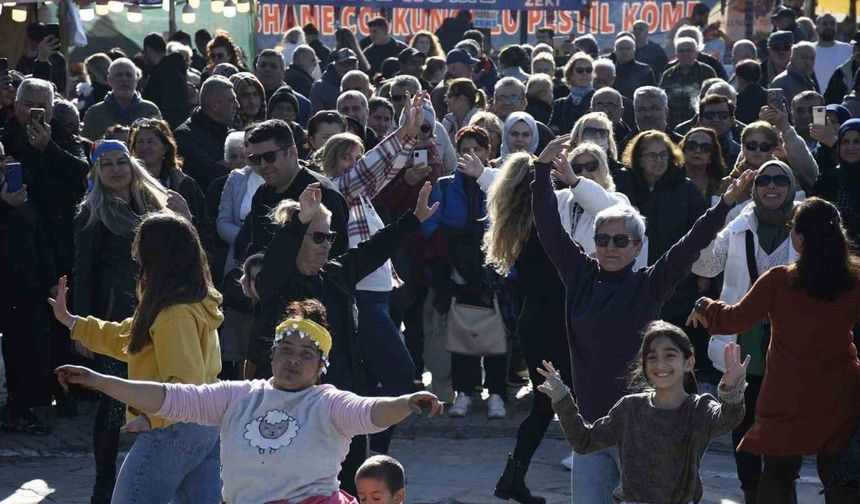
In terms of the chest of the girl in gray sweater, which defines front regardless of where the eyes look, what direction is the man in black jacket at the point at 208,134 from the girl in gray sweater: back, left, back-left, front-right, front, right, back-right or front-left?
back-right

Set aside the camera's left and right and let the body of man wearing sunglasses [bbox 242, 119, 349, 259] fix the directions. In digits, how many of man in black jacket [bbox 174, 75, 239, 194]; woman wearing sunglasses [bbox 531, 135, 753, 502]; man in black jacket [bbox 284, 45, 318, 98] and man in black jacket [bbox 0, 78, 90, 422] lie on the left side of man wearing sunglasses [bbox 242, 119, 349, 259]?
1

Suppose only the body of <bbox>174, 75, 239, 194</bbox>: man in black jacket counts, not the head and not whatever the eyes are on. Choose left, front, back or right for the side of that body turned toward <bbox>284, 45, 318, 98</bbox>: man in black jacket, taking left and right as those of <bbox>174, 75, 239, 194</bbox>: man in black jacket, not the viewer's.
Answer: left

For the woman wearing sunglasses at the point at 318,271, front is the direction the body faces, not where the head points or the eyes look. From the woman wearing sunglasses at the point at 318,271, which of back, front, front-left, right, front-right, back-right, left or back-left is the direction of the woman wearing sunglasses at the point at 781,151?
left

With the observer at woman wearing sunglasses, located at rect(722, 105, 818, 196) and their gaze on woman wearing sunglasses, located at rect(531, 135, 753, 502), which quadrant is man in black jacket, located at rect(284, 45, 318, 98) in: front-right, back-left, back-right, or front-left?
back-right

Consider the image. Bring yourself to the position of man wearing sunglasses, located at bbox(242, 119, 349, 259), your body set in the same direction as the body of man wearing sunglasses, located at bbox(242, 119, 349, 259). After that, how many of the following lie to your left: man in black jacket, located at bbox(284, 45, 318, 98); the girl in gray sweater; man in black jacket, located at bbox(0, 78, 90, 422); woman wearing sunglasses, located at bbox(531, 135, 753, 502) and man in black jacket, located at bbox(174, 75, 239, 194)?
2

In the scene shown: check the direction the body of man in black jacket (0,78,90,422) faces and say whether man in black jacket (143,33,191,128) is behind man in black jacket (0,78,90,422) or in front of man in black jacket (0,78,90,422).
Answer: behind

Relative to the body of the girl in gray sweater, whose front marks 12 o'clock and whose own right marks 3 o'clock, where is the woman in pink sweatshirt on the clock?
The woman in pink sweatshirt is roughly at 2 o'clock from the girl in gray sweater.
